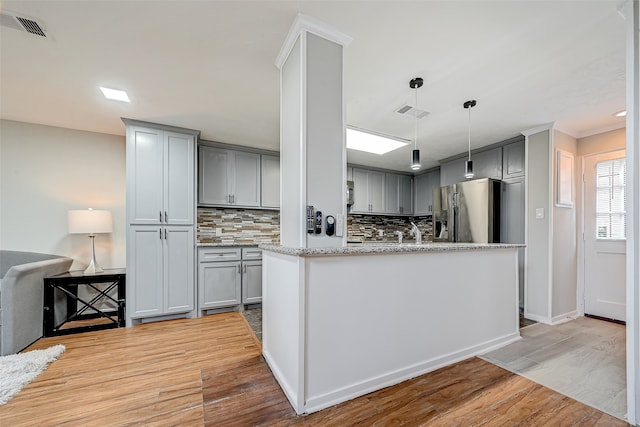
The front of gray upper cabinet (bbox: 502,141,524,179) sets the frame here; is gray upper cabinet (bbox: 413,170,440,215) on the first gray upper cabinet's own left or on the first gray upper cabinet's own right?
on the first gray upper cabinet's own right

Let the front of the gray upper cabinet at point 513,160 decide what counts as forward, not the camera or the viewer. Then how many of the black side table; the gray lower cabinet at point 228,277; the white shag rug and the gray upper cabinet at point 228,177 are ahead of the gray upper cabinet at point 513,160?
4

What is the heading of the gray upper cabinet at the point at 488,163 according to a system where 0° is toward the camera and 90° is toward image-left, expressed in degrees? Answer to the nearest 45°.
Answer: approximately 45°

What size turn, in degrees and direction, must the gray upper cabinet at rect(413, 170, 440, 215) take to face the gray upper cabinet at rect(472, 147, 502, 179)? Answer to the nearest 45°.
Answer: approximately 90° to its left

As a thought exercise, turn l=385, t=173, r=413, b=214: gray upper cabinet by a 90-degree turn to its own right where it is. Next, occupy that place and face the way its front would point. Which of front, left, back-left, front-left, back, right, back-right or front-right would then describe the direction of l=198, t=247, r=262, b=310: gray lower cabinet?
front-left

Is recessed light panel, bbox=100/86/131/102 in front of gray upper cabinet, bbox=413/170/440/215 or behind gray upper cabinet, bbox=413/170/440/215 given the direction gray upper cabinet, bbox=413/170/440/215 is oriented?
in front

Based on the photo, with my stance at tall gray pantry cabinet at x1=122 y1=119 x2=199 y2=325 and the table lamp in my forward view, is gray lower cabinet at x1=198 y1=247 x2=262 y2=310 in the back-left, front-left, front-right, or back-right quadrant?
back-right

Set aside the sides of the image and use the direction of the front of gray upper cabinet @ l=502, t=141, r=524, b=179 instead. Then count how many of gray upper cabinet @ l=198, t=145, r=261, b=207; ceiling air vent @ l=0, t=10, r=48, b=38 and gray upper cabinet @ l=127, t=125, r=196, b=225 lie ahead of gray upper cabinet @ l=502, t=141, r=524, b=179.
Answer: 3

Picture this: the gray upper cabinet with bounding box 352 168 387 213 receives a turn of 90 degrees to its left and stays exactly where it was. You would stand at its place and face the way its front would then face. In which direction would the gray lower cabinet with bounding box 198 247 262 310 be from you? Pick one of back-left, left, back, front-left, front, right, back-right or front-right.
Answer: back

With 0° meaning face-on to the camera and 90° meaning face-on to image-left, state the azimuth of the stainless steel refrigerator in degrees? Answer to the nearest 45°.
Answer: approximately 45°

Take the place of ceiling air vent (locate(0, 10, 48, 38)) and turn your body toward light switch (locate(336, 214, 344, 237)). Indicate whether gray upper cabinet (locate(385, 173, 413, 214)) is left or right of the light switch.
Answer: left

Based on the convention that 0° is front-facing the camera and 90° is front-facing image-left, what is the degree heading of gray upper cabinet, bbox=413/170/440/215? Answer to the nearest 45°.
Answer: approximately 45°

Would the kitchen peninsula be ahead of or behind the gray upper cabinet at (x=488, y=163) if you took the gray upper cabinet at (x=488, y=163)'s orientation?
ahead
